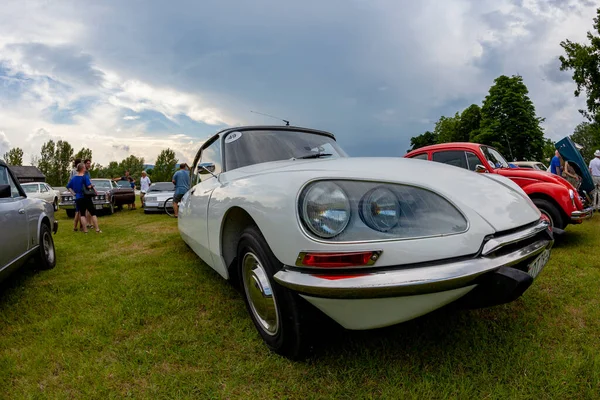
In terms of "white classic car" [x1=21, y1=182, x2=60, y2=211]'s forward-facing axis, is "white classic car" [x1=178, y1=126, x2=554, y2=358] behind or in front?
in front

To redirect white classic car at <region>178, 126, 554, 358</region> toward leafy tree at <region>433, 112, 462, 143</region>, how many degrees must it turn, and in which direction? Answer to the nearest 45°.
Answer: approximately 135° to its left

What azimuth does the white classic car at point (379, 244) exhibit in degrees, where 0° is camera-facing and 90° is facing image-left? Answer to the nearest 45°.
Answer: approximately 315°

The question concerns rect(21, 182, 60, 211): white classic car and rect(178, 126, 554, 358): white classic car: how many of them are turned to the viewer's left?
0

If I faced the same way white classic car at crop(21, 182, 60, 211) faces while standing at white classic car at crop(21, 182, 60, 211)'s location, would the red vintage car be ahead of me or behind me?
ahead

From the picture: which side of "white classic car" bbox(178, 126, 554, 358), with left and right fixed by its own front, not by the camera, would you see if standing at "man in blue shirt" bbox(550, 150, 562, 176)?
left

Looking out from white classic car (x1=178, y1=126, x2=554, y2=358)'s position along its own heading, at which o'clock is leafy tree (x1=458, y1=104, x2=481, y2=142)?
The leafy tree is roughly at 8 o'clock from the white classic car.

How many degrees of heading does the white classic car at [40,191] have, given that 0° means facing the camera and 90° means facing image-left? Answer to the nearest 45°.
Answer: approximately 315°
